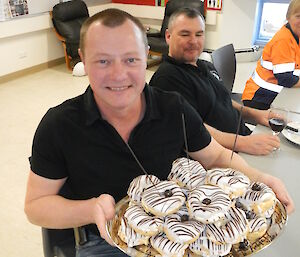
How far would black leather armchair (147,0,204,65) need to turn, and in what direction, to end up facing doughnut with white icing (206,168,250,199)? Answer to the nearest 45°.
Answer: approximately 45° to its left

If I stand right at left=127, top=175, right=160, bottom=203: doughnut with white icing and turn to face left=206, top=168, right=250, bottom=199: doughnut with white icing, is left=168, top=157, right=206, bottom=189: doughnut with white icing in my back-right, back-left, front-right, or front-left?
front-left

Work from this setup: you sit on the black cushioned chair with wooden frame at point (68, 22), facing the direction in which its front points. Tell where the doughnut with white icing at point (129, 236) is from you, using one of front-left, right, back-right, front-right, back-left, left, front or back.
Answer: front-right

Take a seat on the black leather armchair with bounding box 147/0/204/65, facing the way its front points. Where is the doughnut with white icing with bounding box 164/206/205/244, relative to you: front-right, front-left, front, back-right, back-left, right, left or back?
front-left

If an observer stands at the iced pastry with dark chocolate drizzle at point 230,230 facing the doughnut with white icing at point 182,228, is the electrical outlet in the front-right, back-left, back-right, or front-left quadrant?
front-right

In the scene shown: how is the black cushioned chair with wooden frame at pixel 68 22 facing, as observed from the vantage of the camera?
facing the viewer and to the right of the viewer

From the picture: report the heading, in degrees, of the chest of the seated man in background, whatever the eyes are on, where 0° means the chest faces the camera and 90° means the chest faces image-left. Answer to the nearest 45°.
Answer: approximately 315°

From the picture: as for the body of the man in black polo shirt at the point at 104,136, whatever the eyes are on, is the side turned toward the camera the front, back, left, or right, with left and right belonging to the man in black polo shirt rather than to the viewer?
front

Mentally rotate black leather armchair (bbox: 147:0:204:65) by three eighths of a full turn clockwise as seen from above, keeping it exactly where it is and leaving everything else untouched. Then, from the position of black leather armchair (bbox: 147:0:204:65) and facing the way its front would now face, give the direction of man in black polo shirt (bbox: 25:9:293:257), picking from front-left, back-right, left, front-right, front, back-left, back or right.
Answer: back

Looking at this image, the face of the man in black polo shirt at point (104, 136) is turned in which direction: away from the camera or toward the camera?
toward the camera

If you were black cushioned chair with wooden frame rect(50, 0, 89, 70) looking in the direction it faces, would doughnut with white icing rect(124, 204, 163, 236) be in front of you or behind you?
in front
